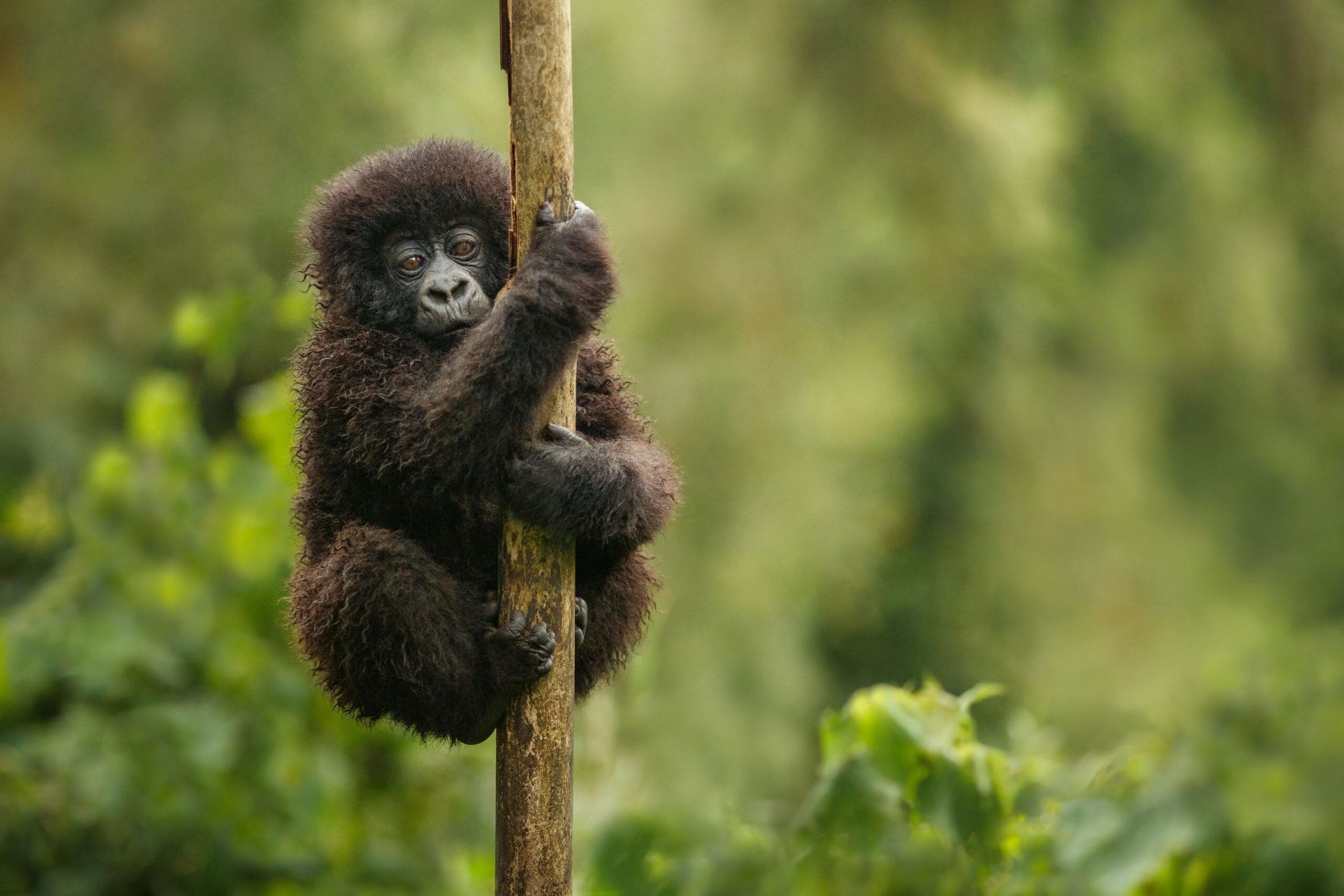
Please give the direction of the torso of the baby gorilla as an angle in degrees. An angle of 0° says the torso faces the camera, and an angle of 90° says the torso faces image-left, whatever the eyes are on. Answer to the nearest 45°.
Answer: approximately 315°
